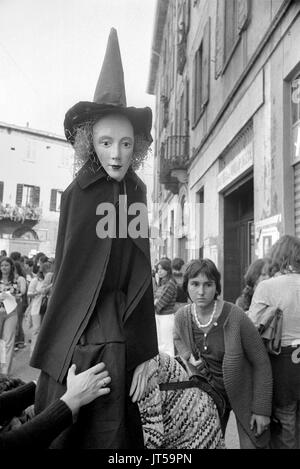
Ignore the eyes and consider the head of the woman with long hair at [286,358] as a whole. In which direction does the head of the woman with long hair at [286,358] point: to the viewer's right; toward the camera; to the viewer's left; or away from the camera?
away from the camera

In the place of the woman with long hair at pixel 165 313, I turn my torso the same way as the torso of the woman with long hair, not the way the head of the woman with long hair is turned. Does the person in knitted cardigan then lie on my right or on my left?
on my left

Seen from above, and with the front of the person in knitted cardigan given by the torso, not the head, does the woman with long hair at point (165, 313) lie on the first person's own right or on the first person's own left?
on the first person's own right

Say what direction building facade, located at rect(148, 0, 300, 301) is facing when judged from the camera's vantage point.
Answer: facing the viewer and to the left of the viewer

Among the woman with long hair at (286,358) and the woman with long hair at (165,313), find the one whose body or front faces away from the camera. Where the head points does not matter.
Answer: the woman with long hair at (286,358)

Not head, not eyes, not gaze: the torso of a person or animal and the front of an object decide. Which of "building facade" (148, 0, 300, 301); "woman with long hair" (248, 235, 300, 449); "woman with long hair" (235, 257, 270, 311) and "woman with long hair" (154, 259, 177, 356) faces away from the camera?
"woman with long hair" (248, 235, 300, 449)

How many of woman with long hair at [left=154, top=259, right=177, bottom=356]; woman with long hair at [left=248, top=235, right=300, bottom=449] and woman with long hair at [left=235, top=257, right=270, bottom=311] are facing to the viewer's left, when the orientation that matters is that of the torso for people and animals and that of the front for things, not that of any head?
1

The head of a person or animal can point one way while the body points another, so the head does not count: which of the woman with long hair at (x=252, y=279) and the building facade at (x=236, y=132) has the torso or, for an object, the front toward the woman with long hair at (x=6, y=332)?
the building facade
